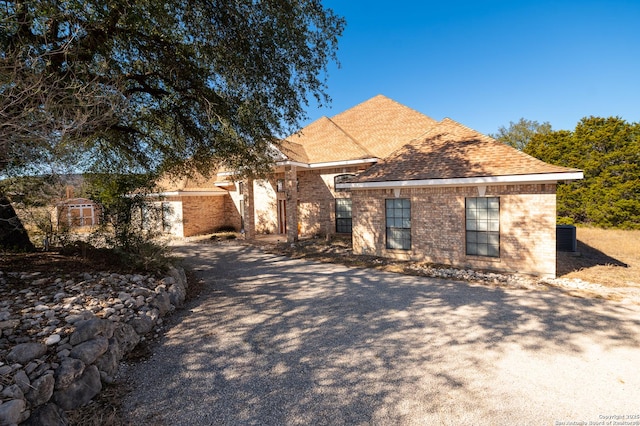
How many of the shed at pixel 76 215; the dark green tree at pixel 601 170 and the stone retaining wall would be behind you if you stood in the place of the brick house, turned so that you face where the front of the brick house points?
1

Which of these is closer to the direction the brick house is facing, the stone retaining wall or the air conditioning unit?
the stone retaining wall

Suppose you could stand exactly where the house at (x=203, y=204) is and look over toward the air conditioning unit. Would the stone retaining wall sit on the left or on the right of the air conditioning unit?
right

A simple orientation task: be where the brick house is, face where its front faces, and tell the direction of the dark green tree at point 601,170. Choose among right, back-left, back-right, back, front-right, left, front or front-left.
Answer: back

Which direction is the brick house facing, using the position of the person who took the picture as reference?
facing the viewer and to the left of the viewer
